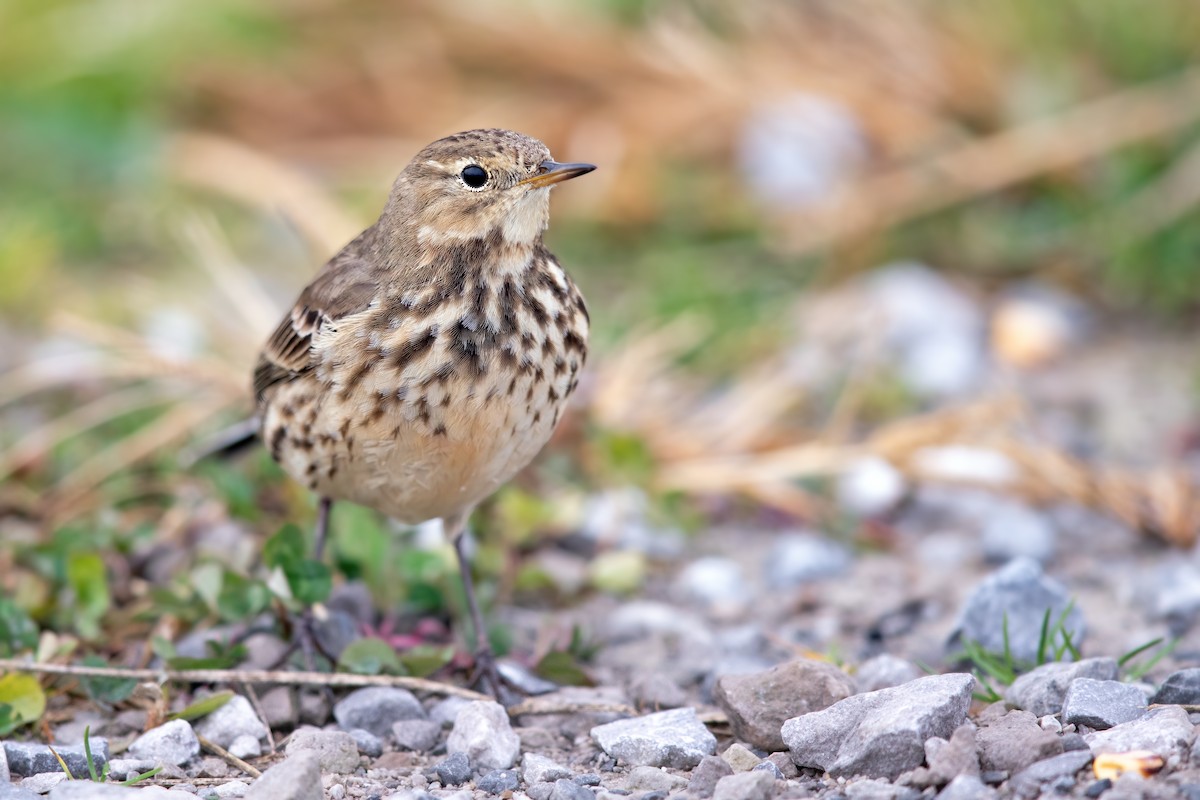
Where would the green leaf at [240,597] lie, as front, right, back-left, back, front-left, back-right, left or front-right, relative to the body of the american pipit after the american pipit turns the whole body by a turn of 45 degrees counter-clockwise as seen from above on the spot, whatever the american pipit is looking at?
back-left

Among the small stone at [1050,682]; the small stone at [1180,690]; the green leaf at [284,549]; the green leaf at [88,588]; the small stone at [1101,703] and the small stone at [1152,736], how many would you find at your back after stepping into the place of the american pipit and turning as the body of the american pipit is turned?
2

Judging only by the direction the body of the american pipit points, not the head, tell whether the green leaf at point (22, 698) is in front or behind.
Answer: behind

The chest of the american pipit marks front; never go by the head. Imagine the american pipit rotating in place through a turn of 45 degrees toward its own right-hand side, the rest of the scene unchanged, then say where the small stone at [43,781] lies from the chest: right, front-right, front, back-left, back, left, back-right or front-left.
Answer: right

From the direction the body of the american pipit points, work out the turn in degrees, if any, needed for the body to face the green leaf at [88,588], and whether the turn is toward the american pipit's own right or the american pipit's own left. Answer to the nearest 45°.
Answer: approximately 180°

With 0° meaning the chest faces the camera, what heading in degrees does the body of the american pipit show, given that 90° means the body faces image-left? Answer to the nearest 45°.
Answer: approximately 315°

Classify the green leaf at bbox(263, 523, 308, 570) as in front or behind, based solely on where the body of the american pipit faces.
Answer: behind

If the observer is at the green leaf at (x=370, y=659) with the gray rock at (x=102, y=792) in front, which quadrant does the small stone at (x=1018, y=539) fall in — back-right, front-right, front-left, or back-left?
back-left

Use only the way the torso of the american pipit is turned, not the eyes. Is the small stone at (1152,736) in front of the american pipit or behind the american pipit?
in front
